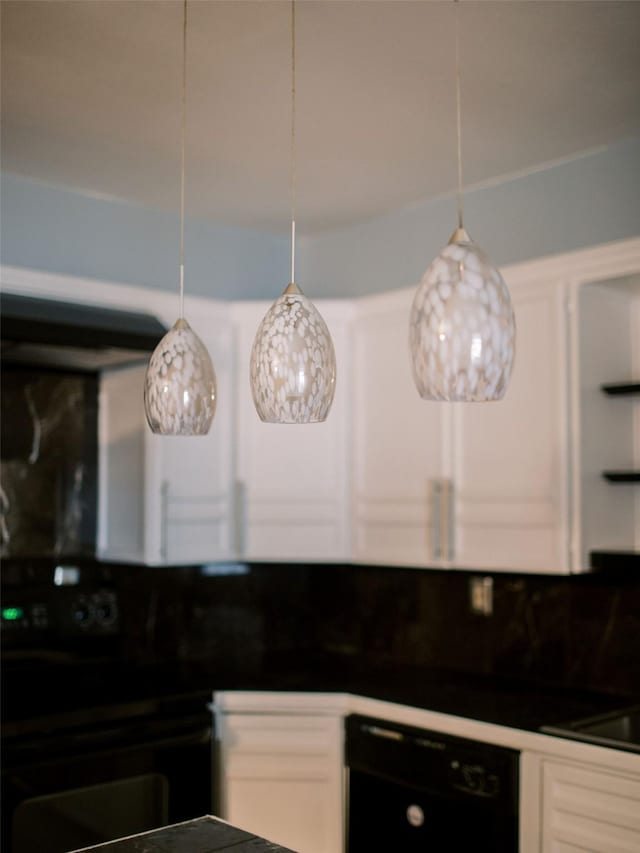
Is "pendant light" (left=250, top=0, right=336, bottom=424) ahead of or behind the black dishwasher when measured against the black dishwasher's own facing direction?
ahead

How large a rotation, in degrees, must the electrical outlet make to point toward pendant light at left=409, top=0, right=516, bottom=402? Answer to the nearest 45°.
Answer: approximately 45° to its left

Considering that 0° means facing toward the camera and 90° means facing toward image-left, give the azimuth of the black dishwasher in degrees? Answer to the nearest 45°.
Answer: approximately 45°

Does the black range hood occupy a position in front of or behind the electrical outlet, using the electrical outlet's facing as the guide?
in front

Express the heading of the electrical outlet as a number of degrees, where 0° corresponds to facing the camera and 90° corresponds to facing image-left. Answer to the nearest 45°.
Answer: approximately 45°

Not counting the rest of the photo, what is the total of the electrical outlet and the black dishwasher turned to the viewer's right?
0

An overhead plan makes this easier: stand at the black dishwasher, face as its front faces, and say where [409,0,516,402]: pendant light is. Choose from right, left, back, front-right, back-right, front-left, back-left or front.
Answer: front-left

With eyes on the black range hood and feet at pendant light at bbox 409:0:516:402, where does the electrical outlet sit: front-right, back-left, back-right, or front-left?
front-right
